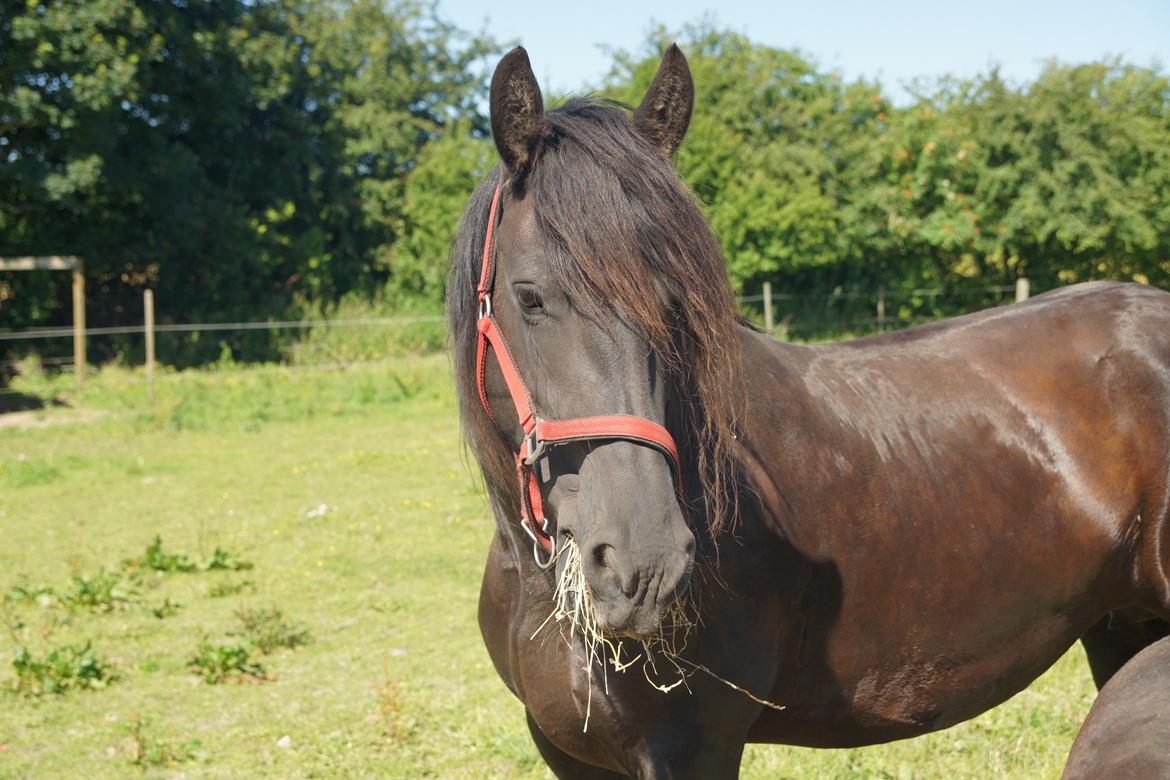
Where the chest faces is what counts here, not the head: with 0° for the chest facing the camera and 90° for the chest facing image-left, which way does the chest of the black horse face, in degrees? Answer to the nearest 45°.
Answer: approximately 45°

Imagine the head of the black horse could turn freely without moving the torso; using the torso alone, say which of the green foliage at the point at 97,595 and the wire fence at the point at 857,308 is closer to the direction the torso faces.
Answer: the green foliage

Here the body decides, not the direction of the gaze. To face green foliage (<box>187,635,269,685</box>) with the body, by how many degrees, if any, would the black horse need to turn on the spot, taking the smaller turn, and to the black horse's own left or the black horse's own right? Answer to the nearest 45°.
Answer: approximately 90° to the black horse's own right

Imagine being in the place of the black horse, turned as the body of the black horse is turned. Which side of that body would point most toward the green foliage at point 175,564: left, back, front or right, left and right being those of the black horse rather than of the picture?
right

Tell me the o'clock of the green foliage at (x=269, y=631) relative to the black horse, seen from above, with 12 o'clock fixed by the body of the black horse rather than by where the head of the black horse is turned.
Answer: The green foliage is roughly at 3 o'clock from the black horse.

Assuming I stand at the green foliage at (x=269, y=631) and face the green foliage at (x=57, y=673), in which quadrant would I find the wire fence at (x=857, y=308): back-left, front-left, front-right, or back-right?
back-right

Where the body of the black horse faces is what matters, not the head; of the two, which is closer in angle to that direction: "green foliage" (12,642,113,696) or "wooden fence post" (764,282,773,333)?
the green foliage

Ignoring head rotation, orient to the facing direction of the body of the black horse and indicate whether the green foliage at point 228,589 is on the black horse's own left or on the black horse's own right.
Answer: on the black horse's own right

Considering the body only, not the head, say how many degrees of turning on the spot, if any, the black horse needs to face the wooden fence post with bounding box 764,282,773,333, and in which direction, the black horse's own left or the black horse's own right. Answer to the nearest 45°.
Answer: approximately 135° to the black horse's own right

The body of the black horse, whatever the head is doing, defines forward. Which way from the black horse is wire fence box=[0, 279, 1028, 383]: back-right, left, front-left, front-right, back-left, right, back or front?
back-right
